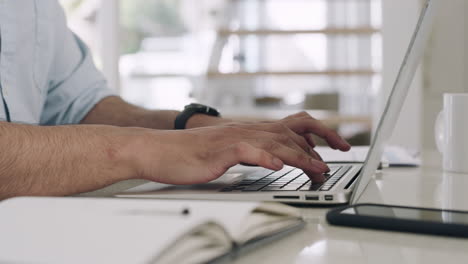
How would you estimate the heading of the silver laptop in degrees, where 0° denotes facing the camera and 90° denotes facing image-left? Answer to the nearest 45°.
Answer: approximately 90°

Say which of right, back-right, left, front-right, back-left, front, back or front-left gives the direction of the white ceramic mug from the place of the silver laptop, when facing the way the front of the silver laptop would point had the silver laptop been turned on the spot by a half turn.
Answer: front-left
